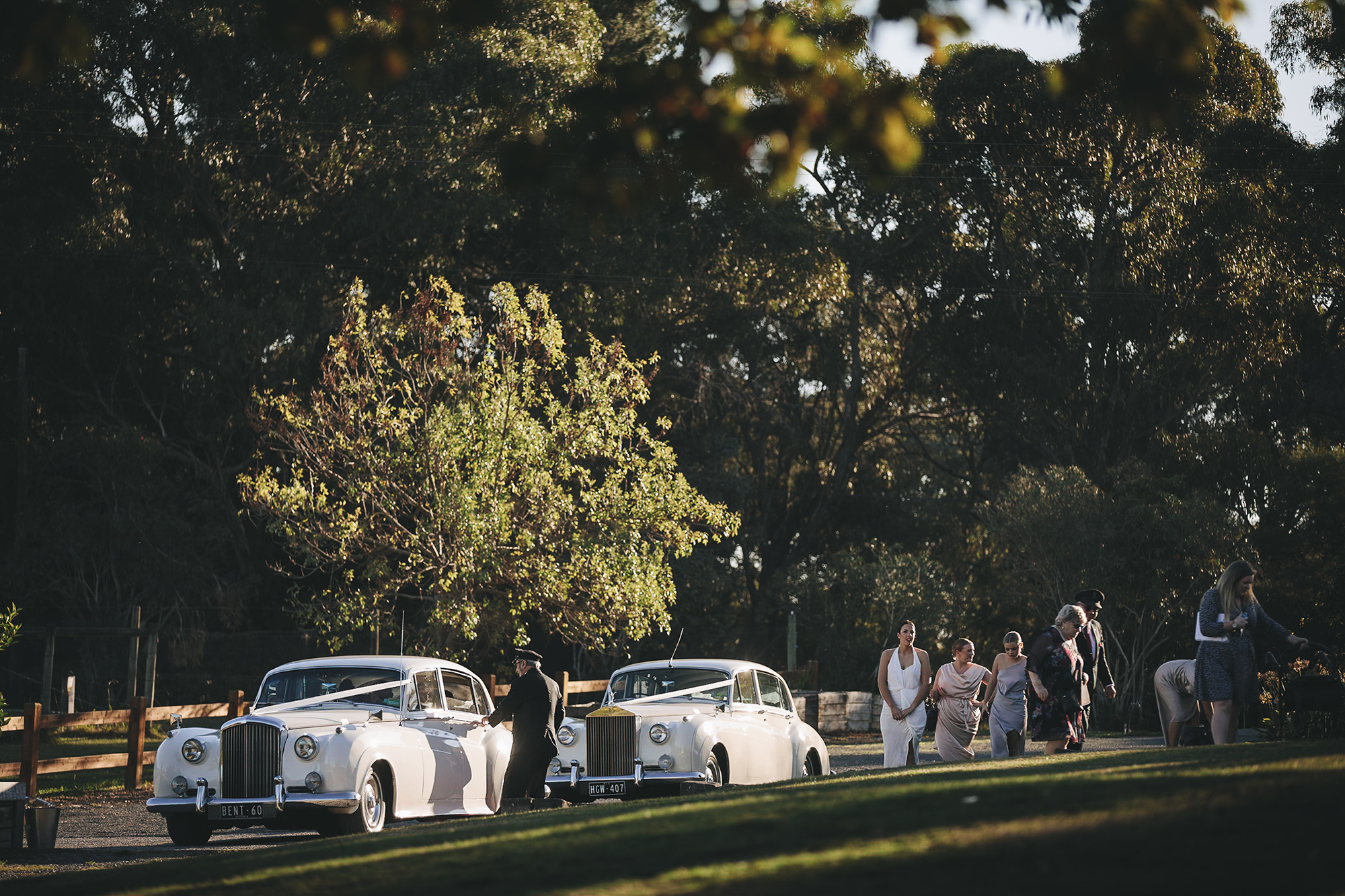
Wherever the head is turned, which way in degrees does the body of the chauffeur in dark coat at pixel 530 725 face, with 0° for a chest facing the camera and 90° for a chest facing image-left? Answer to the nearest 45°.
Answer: approximately 135°

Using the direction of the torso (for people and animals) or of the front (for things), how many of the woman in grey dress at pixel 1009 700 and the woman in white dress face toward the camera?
2

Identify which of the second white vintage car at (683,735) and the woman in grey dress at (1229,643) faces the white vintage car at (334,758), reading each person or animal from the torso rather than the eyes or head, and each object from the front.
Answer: the second white vintage car

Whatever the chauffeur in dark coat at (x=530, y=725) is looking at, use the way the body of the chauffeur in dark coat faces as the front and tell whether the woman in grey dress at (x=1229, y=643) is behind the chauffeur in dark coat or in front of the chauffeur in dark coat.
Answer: behind

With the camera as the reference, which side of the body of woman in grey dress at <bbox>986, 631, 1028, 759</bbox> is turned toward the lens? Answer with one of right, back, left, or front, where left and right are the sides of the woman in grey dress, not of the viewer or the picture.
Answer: front

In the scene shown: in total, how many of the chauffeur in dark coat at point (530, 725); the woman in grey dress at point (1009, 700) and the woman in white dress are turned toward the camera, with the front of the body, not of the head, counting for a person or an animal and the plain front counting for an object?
2

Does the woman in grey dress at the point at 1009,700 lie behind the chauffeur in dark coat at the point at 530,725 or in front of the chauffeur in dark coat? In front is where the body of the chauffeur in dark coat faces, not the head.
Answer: behind

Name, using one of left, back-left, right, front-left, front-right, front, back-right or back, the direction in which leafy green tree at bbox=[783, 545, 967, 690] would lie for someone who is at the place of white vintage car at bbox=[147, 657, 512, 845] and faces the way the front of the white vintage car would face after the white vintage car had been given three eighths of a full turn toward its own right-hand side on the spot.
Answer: front-right

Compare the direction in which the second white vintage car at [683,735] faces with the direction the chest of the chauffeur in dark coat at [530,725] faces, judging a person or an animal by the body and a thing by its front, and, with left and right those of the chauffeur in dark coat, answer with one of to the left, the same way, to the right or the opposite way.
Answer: to the left

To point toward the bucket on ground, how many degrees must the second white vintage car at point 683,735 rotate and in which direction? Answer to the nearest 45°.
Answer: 0° — it already faces it

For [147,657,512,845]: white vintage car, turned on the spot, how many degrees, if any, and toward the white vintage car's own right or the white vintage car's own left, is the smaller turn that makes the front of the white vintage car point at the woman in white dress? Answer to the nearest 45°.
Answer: approximately 135° to the white vintage car's own left

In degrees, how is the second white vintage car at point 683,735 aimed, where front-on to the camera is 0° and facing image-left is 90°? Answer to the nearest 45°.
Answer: approximately 45°

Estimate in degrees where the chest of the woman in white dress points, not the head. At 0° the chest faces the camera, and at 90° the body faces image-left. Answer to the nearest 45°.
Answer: approximately 0°

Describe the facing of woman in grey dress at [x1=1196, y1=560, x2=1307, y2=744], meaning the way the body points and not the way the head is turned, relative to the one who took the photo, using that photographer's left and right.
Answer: facing the viewer and to the right of the viewer
